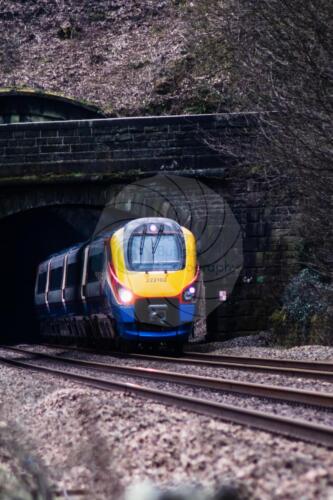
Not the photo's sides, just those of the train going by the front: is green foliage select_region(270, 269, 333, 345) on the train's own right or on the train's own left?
on the train's own left

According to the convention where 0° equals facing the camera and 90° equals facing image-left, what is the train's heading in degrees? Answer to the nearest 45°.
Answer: approximately 315°
